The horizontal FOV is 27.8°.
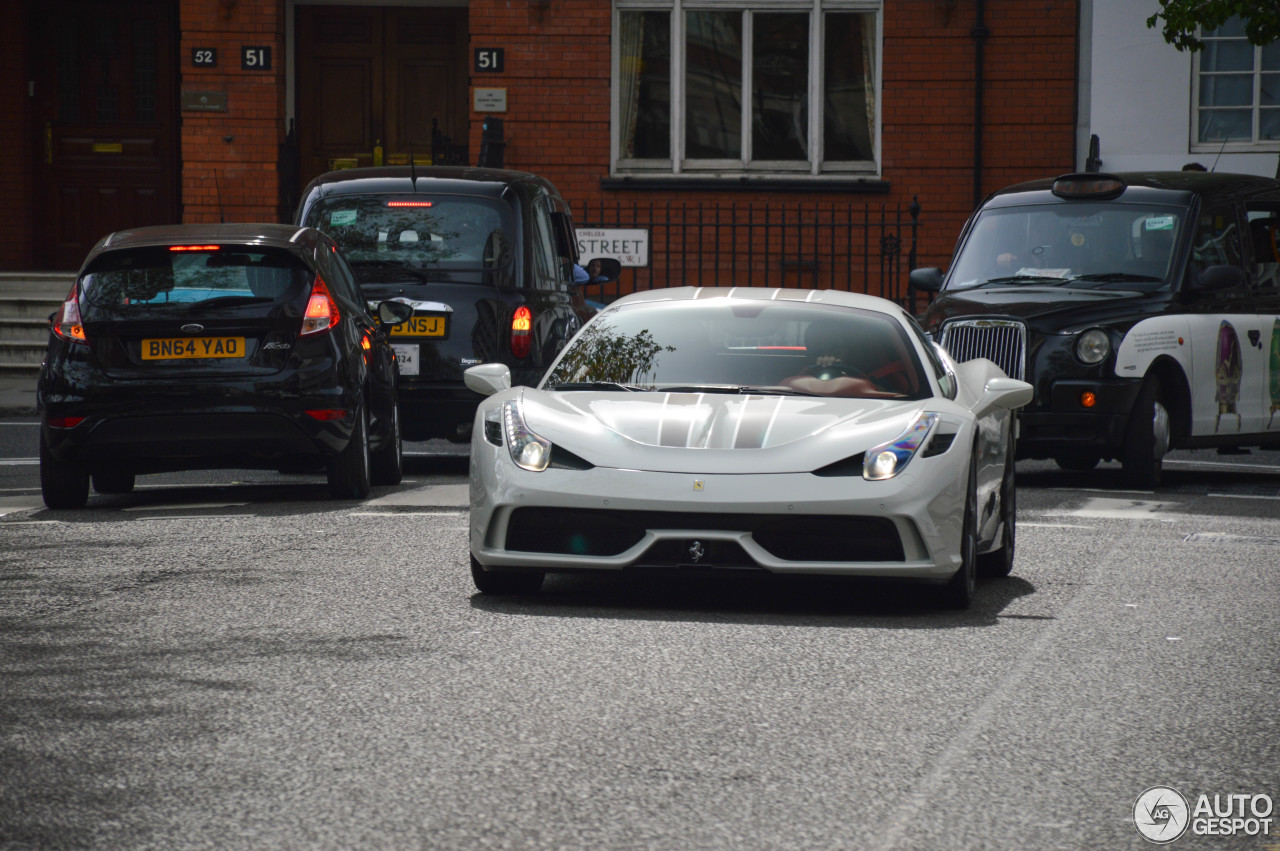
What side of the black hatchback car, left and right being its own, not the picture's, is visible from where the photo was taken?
back

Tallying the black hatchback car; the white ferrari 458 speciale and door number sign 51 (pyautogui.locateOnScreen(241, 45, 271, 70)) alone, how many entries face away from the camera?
1

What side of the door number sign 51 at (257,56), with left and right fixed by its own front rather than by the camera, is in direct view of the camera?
front

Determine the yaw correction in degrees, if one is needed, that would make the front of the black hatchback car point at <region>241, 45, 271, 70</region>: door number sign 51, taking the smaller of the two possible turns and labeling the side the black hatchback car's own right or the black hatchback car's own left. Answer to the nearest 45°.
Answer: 0° — it already faces it

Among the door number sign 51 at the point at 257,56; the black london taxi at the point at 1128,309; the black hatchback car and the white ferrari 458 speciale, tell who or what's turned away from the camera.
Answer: the black hatchback car

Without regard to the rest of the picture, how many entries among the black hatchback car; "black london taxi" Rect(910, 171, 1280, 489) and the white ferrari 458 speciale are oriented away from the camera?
1

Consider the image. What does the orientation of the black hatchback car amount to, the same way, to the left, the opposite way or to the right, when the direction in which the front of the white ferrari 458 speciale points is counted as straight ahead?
the opposite way

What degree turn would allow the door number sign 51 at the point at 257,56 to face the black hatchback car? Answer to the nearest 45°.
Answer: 0° — it already faces it

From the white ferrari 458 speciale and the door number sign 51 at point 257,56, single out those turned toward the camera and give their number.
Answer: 2

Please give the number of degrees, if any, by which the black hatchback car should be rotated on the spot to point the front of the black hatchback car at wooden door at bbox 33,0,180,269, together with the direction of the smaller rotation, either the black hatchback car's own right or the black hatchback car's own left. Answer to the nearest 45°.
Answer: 0° — it already faces it

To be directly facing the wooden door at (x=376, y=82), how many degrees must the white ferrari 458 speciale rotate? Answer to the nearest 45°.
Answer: approximately 180°

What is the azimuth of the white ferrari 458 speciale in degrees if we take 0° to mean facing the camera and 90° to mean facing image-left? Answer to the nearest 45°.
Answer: approximately 0°

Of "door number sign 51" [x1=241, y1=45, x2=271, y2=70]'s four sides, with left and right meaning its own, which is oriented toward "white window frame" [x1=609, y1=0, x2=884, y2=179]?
left

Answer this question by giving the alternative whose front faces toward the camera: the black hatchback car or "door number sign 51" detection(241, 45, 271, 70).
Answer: the door number sign 51
